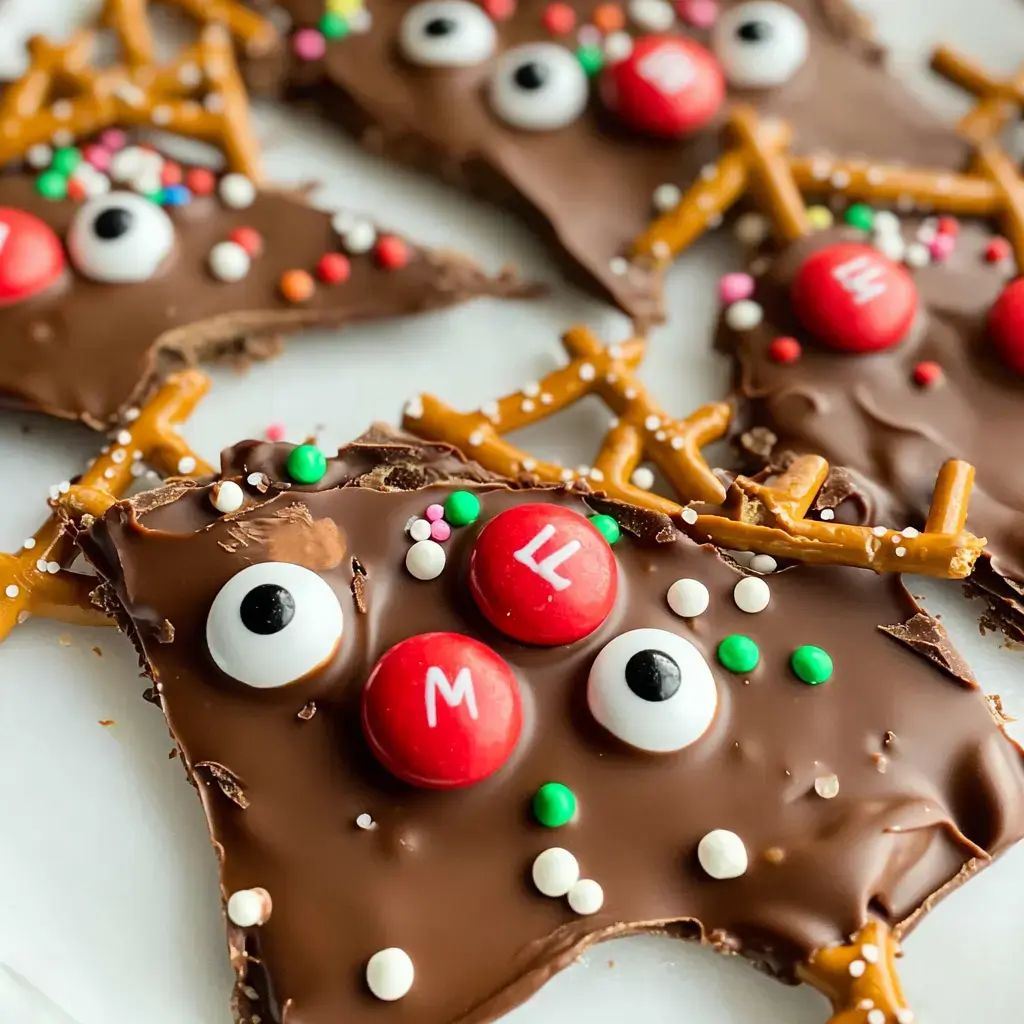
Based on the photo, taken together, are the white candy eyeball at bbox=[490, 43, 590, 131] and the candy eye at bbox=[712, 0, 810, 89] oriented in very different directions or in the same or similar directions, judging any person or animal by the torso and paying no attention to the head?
same or similar directions

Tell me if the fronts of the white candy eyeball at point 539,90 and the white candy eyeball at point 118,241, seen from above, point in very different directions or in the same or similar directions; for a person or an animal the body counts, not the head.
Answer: same or similar directions

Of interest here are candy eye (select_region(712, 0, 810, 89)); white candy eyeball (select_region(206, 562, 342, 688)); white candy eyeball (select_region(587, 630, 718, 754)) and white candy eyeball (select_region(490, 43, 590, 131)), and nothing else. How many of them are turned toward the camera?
4

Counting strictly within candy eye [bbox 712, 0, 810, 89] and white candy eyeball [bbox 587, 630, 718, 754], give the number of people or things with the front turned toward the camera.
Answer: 2

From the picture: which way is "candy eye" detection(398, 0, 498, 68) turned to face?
toward the camera

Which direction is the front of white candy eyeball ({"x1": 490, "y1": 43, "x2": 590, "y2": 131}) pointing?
toward the camera

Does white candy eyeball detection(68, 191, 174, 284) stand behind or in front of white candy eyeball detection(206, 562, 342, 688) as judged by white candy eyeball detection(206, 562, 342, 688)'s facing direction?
behind

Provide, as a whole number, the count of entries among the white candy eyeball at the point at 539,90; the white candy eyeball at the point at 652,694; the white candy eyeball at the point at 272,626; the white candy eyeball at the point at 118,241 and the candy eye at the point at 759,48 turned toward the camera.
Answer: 5

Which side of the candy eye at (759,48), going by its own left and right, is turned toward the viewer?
front

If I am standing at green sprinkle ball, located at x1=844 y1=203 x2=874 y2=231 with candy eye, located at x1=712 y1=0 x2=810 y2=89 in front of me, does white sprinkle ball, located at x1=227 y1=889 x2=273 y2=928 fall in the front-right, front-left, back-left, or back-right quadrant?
back-left

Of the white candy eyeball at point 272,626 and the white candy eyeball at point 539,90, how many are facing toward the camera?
2
